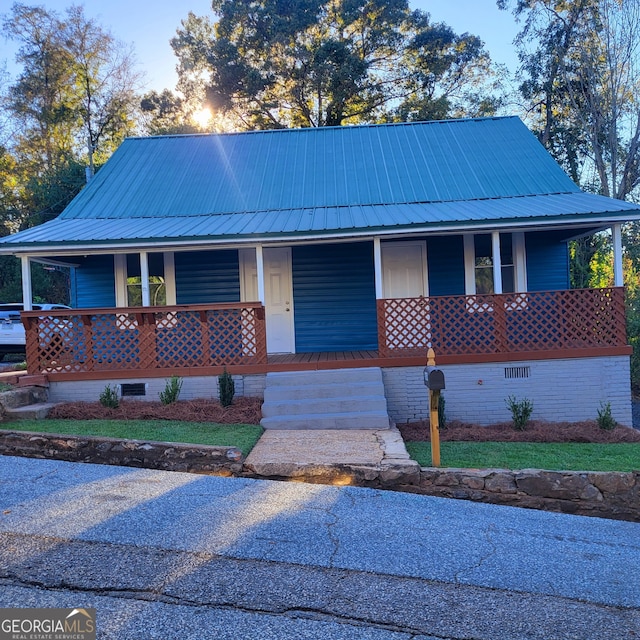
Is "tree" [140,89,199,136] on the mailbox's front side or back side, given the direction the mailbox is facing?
on the back side

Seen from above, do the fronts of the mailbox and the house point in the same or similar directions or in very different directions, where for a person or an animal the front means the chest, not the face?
same or similar directions

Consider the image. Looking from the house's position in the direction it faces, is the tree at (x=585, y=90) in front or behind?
behind

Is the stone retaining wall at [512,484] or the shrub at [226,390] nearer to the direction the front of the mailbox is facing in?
the stone retaining wall

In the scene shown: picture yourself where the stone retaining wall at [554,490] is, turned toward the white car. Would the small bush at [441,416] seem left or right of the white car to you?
right

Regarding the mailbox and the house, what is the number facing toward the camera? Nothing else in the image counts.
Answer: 2

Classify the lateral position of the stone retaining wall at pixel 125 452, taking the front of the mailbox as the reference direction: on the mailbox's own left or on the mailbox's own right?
on the mailbox's own right

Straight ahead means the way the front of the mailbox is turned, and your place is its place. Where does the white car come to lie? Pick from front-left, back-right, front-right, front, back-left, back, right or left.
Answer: back-right

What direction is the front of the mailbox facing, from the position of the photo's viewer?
facing the viewer

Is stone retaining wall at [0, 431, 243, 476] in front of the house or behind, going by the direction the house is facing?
in front

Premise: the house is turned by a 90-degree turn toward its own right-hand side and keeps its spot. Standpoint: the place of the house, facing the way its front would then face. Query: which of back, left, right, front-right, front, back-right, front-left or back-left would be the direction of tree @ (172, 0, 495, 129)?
right

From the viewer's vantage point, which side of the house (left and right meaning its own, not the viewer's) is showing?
front
